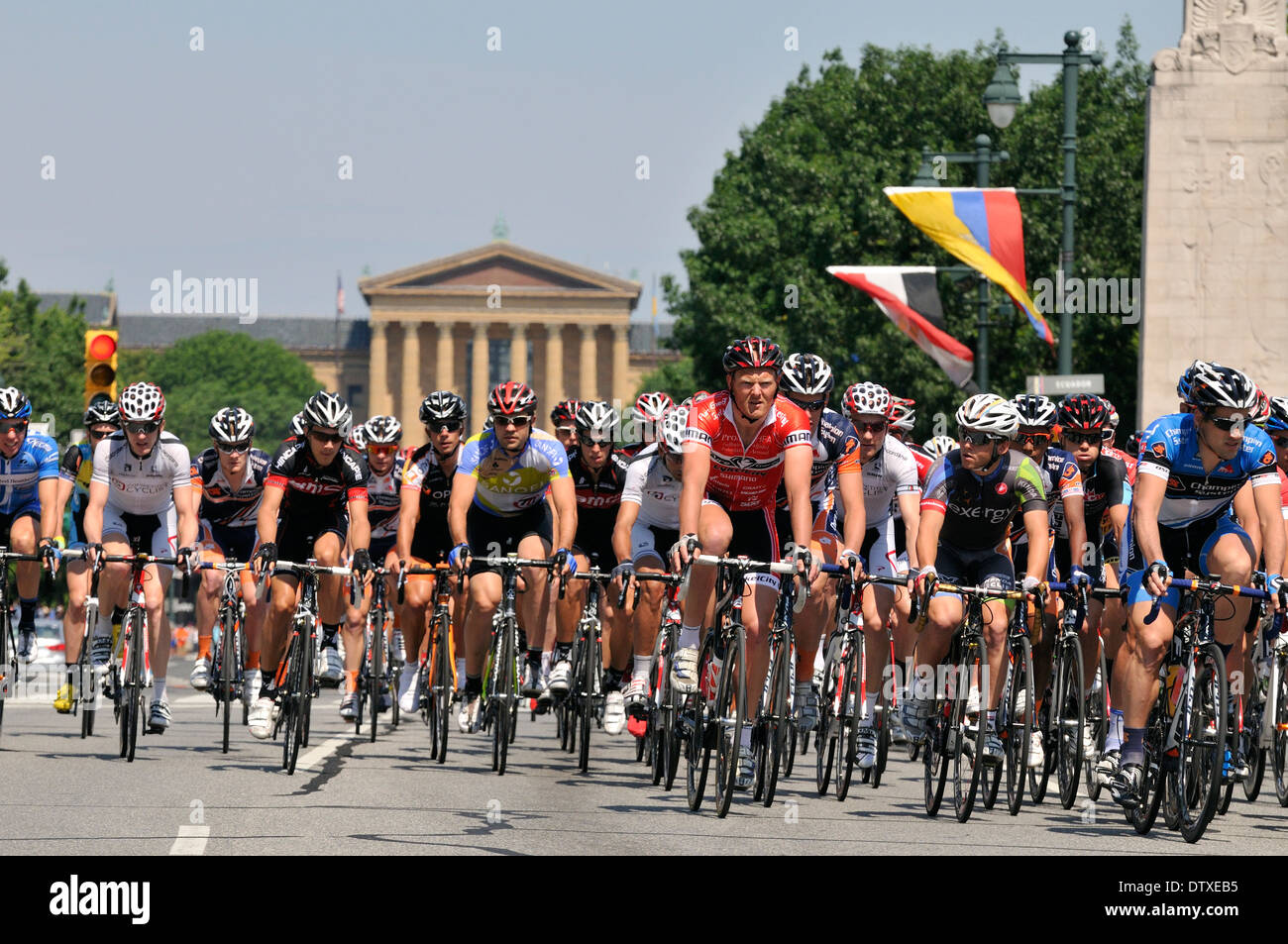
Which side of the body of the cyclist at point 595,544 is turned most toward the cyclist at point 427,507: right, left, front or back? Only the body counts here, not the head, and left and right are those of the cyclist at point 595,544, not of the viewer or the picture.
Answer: right

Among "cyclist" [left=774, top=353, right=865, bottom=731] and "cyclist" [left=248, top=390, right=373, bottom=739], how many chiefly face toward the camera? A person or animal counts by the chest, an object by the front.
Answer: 2

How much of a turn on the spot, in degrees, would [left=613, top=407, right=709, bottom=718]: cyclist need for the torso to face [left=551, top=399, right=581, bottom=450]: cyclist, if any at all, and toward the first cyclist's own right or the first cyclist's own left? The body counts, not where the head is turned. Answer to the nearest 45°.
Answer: approximately 180°

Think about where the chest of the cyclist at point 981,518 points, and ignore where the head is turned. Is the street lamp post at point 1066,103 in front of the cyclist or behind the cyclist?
behind

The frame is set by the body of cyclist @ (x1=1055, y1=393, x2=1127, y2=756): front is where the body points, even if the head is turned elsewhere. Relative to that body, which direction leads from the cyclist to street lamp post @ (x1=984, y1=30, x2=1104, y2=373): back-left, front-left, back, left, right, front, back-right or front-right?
back

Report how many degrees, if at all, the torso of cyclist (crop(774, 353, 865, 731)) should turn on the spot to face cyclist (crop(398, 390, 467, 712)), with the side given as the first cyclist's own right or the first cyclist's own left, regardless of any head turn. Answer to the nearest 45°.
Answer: approximately 135° to the first cyclist's own right

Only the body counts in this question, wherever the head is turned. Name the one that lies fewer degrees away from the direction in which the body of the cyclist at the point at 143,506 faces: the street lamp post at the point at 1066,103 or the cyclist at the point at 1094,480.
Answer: the cyclist

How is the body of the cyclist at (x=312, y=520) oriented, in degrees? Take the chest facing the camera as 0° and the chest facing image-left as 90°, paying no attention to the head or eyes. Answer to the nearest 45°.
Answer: approximately 0°

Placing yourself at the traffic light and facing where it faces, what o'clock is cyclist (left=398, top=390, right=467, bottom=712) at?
The cyclist is roughly at 11 o'clock from the traffic light.

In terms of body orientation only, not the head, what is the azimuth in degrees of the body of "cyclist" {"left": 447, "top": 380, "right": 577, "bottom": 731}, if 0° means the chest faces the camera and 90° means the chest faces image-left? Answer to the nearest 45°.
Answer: approximately 0°

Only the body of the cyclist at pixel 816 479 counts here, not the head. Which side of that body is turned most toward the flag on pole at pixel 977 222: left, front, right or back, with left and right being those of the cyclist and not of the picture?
back
